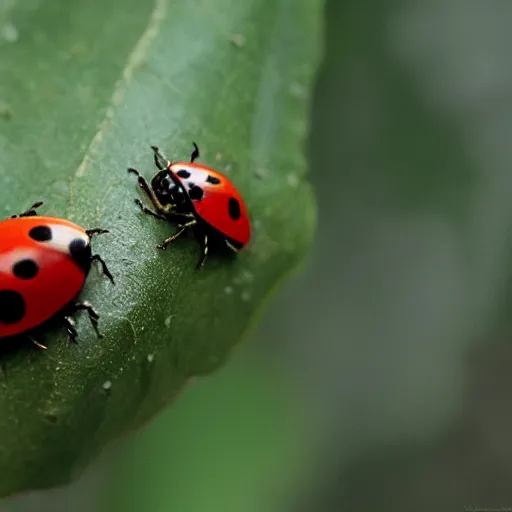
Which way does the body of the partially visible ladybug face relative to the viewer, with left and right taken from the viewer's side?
facing to the right of the viewer
